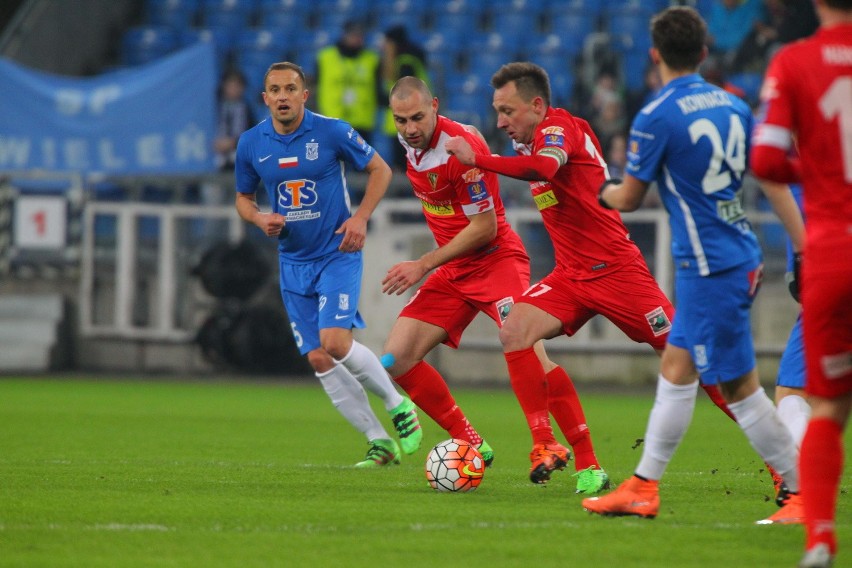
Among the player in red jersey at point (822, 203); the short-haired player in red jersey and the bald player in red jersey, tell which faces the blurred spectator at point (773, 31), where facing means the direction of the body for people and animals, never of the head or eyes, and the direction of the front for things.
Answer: the player in red jersey

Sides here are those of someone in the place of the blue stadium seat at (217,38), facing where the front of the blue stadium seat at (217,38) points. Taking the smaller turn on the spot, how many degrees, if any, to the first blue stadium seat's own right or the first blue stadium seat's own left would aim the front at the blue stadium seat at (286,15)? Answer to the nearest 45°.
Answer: approximately 90° to the first blue stadium seat's own left

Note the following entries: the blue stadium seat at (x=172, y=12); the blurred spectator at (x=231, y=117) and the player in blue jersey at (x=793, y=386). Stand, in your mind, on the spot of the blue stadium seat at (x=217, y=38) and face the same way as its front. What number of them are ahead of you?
2

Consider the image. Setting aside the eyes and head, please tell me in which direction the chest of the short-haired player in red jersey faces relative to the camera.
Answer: to the viewer's left

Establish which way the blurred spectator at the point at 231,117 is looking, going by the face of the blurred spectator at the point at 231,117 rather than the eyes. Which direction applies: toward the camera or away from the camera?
toward the camera

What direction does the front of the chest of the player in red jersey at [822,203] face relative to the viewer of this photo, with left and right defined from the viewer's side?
facing away from the viewer

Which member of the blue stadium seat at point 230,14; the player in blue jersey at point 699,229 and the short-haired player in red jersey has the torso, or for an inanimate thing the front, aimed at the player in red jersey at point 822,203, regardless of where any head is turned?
the blue stadium seat

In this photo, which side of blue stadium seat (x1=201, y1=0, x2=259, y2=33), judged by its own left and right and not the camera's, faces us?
front

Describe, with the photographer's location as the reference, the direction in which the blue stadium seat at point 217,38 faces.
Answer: facing the viewer

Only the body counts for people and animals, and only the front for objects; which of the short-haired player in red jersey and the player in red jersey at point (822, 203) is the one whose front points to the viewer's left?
the short-haired player in red jersey

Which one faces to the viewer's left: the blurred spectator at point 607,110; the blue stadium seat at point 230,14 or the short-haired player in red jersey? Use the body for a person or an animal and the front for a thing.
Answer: the short-haired player in red jersey

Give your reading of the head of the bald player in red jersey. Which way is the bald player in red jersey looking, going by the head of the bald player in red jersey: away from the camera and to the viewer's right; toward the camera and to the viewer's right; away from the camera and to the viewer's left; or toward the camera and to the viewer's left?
toward the camera and to the viewer's left

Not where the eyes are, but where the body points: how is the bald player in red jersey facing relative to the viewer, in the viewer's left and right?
facing the viewer and to the left of the viewer

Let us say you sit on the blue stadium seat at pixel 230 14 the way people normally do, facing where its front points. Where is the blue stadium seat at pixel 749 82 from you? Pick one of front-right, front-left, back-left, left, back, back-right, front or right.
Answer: front-left

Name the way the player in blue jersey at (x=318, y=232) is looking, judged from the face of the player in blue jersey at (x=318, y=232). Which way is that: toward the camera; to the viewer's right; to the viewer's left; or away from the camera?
toward the camera
